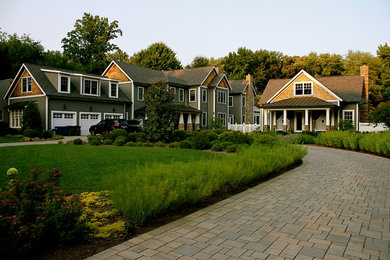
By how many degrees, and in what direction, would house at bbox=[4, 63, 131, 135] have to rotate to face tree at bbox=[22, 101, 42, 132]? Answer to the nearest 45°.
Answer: approximately 90° to its right

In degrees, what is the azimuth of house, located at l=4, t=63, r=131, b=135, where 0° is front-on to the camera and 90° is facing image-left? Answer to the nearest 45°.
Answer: approximately 315°

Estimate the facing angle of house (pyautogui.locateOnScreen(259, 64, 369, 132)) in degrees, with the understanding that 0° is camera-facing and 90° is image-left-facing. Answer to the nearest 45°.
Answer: approximately 0°

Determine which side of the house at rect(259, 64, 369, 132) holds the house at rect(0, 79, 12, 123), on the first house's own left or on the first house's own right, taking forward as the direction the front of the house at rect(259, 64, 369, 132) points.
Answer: on the first house's own right

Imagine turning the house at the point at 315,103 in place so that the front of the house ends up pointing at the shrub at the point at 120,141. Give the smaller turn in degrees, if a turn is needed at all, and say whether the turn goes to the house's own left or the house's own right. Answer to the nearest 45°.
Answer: approximately 45° to the house's own right

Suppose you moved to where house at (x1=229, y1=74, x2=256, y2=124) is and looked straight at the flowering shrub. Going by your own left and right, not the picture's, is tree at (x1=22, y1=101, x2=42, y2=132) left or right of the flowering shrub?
right

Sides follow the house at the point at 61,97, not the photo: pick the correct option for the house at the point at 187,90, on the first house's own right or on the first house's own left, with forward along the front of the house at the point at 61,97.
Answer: on the first house's own left
